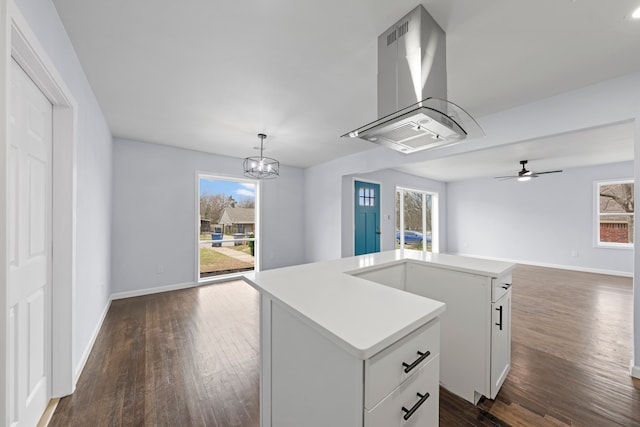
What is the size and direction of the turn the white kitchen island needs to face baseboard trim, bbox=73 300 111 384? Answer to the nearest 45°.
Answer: approximately 135° to its right

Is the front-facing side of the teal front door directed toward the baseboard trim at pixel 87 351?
no

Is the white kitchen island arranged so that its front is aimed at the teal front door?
no

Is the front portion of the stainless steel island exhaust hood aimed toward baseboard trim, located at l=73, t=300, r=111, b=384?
no

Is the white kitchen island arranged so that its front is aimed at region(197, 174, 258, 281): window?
no

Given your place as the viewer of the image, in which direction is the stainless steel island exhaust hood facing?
facing the viewer and to the right of the viewer

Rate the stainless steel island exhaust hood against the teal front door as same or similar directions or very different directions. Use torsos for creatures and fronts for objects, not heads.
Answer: same or similar directions

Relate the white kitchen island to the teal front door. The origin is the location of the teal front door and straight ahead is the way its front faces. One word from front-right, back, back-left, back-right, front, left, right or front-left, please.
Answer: front-right

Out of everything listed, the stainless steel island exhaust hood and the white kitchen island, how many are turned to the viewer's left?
0

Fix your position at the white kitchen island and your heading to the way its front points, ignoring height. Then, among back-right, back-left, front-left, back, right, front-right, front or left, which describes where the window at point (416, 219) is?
back-left

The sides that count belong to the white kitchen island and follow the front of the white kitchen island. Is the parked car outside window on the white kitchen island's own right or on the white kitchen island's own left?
on the white kitchen island's own left

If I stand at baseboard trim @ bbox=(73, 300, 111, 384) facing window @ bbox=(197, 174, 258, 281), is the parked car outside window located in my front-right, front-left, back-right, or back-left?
front-right

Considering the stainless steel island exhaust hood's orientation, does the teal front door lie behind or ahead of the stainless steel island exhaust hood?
behind

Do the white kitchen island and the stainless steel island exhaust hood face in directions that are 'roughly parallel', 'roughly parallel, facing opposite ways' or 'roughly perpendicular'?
roughly parallel

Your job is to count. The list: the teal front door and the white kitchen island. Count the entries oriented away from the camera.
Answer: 0
